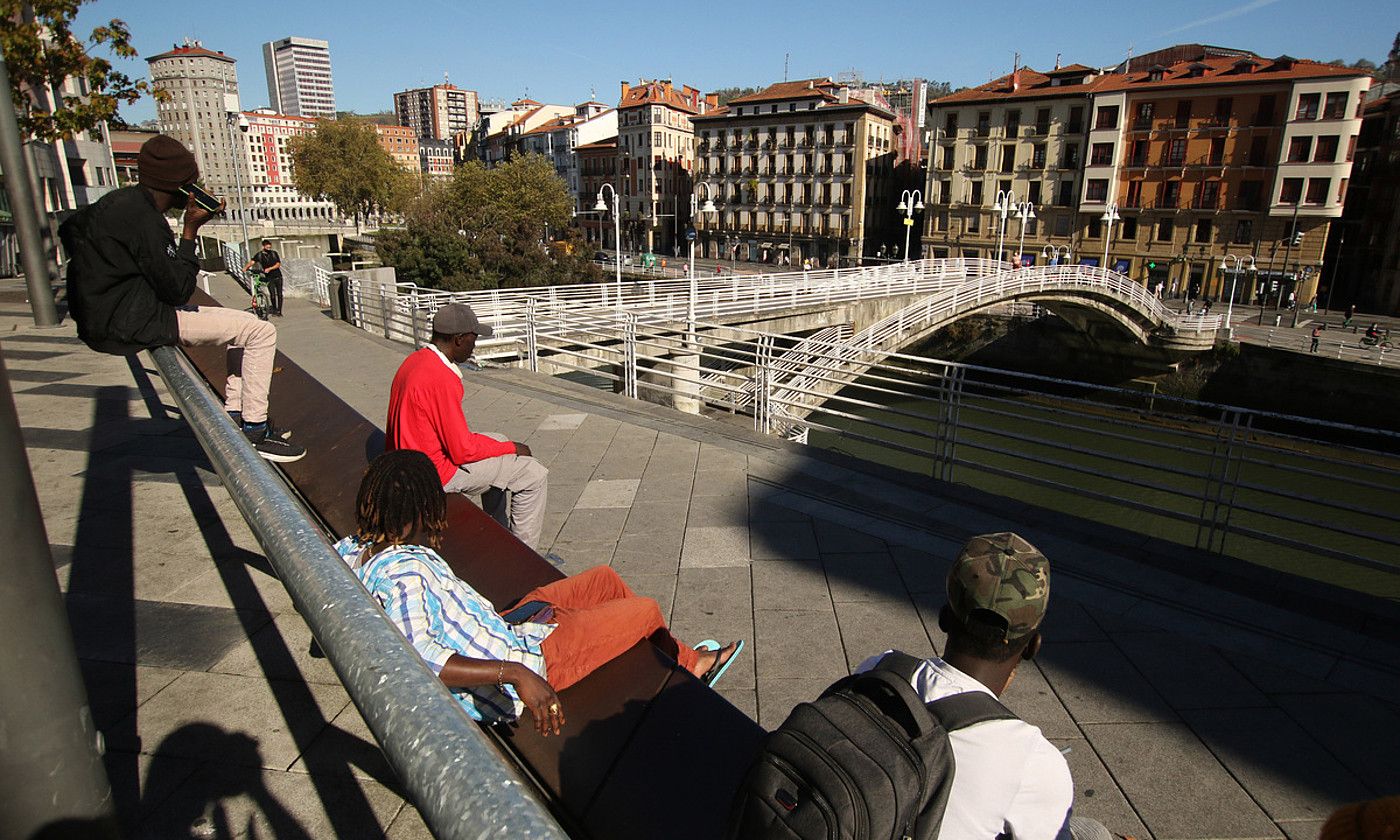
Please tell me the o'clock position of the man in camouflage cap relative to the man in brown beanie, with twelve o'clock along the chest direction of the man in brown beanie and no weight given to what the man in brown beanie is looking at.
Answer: The man in camouflage cap is roughly at 2 o'clock from the man in brown beanie.

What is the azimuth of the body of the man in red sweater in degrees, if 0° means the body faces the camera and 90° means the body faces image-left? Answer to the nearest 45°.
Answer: approximately 270°

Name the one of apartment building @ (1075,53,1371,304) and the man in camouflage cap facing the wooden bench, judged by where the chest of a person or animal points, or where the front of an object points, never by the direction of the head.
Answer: the apartment building

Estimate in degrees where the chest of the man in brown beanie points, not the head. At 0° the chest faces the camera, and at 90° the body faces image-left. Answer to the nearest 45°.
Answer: approximately 270°

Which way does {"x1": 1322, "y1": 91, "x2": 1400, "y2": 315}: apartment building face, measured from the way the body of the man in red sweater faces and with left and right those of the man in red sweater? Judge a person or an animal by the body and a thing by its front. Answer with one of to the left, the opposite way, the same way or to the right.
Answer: the opposite way

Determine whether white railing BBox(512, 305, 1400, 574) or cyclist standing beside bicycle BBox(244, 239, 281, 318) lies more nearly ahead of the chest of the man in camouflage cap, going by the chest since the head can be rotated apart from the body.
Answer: the white railing
